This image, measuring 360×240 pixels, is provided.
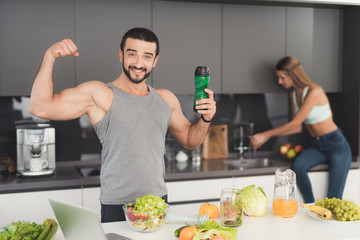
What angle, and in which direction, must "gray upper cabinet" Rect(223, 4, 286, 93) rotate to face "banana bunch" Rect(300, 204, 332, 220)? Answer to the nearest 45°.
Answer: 0° — it already faces it

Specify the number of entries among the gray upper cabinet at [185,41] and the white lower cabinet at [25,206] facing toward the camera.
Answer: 2

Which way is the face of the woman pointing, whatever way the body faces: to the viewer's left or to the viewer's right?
to the viewer's left

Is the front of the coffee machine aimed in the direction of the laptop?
yes

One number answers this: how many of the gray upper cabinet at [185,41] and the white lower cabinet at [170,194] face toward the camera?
2

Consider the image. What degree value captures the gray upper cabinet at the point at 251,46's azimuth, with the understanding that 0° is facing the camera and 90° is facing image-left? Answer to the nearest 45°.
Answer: approximately 0°
